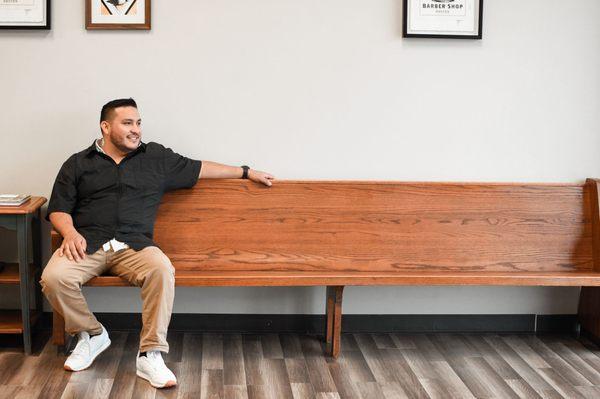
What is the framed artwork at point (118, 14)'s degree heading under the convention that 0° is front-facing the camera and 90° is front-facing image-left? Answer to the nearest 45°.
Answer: approximately 0°

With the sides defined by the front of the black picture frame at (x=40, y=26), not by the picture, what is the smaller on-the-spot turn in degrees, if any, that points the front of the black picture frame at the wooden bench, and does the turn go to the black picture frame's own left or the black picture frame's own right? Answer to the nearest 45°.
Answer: approximately 90° to the black picture frame's own left

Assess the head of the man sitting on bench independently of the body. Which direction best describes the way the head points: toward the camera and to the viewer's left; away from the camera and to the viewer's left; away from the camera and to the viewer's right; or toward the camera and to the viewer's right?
toward the camera and to the viewer's right

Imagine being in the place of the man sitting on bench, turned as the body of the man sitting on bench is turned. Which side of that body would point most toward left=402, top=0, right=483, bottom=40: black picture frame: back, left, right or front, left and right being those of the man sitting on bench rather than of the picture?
left

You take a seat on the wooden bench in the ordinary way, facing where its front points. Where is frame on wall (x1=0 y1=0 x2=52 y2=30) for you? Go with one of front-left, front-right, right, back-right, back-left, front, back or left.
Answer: right
